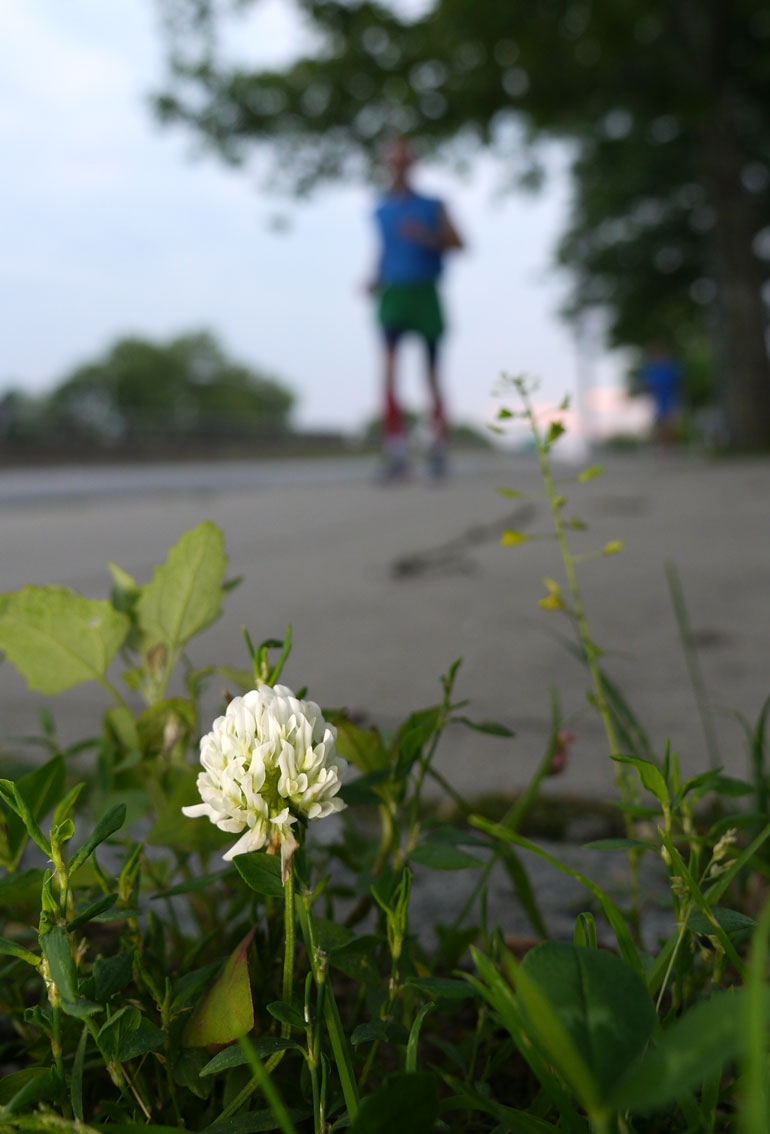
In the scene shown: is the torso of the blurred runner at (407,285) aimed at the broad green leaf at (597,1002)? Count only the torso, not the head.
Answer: yes

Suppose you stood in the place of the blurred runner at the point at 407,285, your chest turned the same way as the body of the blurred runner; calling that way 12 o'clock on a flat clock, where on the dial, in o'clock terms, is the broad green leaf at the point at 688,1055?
The broad green leaf is roughly at 12 o'clock from the blurred runner.

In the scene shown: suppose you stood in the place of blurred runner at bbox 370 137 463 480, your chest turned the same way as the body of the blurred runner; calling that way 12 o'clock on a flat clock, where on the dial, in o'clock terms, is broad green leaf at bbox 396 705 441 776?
The broad green leaf is roughly at 12 o'clock from the blurred runner.

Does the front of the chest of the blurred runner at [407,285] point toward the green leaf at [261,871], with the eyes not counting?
yes

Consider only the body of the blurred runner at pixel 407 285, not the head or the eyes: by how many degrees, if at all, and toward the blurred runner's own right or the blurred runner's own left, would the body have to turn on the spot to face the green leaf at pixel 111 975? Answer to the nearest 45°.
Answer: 0° — they already face it

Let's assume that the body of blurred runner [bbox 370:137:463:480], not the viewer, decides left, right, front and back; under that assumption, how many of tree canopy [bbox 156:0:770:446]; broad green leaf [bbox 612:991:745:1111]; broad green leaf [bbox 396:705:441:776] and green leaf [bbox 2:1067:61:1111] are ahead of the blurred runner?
3

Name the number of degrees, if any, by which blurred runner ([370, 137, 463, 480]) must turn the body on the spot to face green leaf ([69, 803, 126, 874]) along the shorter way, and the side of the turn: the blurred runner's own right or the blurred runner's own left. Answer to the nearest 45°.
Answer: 0° — they already face it

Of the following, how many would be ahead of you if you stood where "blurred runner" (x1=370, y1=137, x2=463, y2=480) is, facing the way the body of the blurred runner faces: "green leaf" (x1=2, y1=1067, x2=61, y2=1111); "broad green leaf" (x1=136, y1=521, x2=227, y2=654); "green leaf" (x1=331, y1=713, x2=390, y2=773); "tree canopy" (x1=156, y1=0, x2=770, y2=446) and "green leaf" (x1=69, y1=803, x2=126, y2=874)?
4

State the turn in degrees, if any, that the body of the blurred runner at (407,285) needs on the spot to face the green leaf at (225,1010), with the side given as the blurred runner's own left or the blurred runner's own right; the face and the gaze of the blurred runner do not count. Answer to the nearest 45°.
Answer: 0° — they already face it

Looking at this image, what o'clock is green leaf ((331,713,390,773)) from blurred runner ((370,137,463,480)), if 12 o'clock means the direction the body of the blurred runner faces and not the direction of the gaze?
The green leaf is roughly at 12 o'clock from the blurred runner.

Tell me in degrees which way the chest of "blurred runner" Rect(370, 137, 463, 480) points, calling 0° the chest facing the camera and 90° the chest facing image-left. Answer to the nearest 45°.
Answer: approximately 0°
